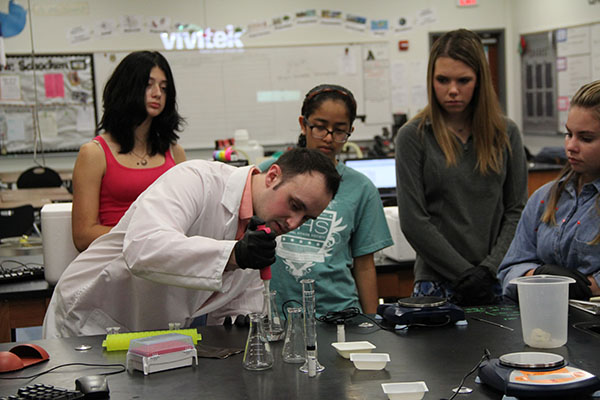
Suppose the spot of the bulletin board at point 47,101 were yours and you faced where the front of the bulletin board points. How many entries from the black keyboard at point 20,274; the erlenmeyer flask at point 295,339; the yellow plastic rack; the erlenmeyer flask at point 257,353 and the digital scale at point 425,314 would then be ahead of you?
5

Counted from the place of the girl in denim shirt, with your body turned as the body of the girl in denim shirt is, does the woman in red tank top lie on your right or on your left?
on your right

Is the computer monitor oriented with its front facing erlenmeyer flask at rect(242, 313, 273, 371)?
yes

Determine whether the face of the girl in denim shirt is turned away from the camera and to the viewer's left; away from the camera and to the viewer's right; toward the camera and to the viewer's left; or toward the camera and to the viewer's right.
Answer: toward the camera and to the viewer's left

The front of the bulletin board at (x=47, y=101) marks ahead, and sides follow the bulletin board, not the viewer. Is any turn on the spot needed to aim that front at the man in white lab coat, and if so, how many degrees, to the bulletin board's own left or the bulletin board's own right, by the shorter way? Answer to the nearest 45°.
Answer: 0° — it already faces them

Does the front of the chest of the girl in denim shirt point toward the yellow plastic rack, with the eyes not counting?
yes

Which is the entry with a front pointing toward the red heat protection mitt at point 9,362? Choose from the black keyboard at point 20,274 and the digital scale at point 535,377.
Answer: the black keyboard

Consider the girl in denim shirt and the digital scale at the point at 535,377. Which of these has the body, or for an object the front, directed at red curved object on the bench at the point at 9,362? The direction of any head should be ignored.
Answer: the girl in denim shirt
